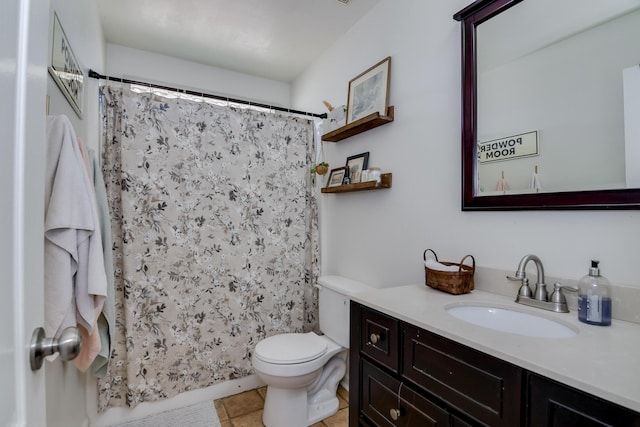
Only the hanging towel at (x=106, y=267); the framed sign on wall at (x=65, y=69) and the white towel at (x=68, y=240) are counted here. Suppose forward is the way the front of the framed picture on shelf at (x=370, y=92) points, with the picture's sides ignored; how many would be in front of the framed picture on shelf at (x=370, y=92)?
3

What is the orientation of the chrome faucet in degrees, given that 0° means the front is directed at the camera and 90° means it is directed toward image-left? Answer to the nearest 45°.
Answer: approximately 45°

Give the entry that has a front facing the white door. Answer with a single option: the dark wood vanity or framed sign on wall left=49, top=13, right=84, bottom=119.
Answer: the dark wood vanity

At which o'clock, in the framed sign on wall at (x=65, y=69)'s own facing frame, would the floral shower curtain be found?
The floral shower curtain is roughly at 11 o'clock from the framed sign on wall.

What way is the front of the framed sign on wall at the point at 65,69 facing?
to the viewer's right

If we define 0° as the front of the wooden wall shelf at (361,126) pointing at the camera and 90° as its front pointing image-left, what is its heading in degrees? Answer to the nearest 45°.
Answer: approximately 45°

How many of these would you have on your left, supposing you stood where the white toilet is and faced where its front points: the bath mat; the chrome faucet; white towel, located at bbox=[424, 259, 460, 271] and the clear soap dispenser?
3

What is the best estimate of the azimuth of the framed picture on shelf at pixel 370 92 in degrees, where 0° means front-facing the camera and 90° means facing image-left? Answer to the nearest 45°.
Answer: approximately 45°
